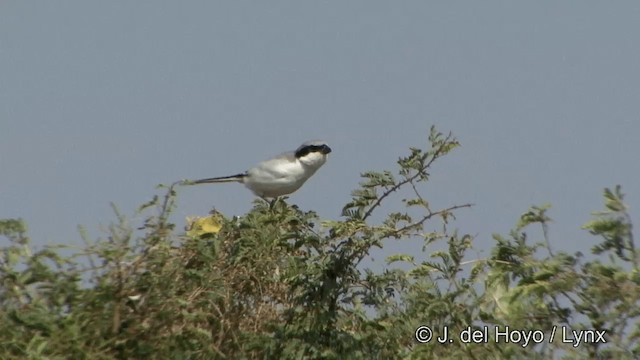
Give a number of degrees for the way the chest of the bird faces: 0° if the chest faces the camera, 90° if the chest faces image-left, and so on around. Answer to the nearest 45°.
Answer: approximately 270°
